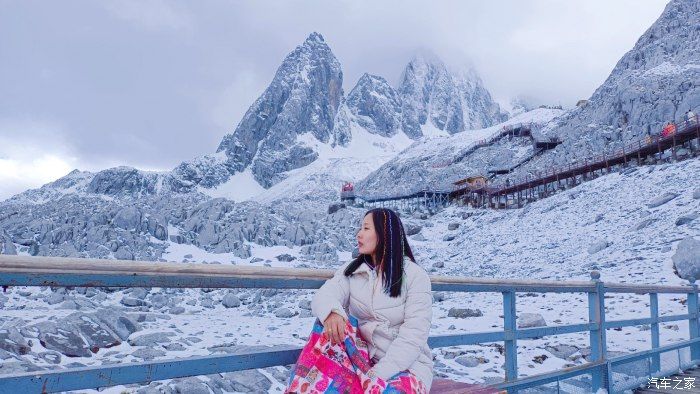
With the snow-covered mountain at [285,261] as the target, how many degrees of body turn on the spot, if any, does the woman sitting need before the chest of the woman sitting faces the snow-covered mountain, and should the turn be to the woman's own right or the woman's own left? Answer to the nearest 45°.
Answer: approximately 135° to the woman's own right

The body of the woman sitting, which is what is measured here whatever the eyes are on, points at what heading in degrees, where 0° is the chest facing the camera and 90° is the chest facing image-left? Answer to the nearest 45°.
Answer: approximately 45°
